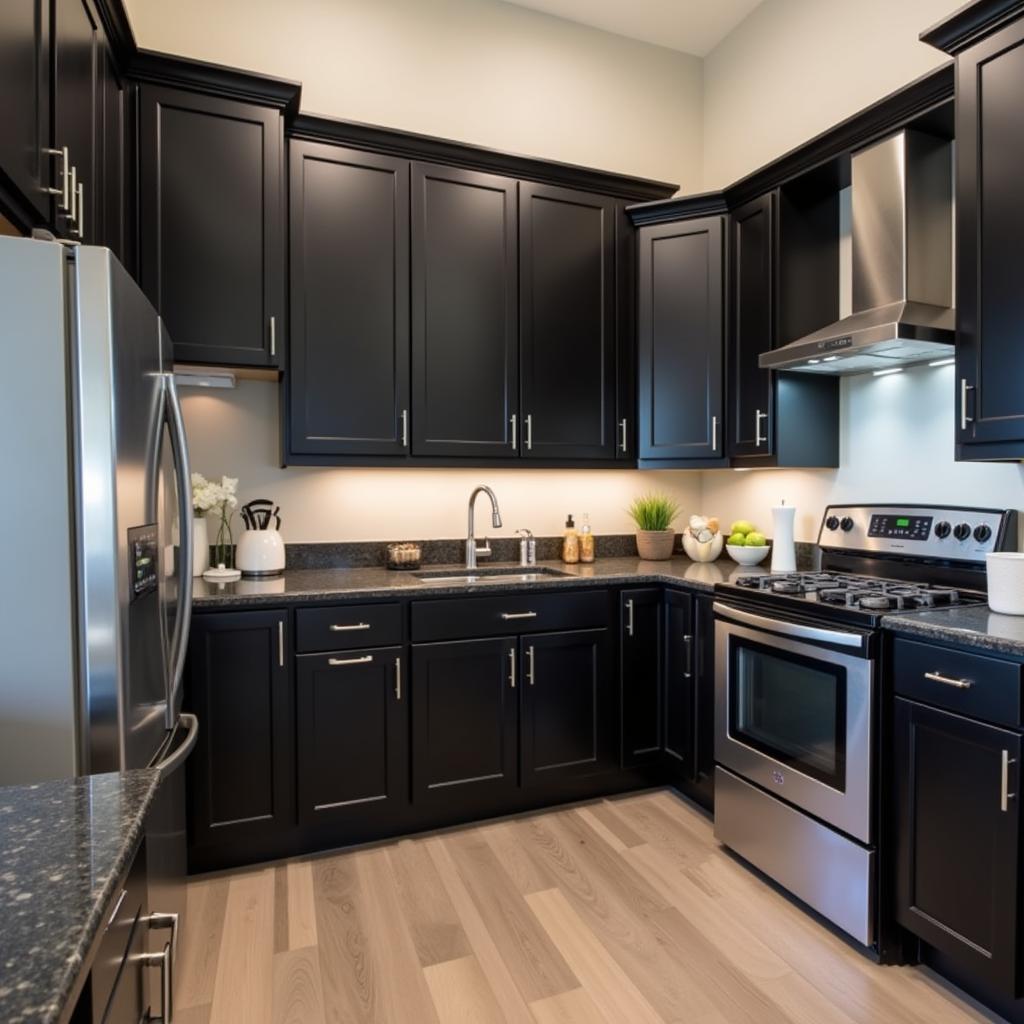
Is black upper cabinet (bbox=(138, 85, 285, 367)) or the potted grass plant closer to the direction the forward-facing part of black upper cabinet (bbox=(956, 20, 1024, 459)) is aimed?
the black upper cabinet

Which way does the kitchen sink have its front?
toward the camera

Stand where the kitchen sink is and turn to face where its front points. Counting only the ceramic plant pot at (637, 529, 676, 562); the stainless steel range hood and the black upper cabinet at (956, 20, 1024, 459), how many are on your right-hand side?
0

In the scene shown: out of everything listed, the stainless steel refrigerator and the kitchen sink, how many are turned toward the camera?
1

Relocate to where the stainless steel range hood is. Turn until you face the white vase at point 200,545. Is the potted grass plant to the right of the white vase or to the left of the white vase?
right

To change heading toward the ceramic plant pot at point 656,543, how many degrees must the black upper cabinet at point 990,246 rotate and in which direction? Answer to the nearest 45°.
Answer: approximately 90° to its right

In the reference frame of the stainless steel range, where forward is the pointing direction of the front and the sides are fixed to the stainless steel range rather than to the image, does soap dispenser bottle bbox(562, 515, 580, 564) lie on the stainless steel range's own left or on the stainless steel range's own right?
on the stainless steel range's own right

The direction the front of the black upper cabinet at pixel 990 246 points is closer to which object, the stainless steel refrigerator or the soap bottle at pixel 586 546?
the stainless steel refrigerator

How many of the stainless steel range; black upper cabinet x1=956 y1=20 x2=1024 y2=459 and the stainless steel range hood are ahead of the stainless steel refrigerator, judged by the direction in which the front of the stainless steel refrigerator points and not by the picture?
3

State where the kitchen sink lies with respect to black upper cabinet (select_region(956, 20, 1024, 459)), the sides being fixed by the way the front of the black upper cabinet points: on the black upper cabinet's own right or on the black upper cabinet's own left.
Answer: on the black upper cabinet's own right

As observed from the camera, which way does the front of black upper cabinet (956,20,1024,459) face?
facing the viewer and to the left of the viewer

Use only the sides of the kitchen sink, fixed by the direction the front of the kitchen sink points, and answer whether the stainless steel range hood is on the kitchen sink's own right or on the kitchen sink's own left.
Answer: on the kitchen sink's own left

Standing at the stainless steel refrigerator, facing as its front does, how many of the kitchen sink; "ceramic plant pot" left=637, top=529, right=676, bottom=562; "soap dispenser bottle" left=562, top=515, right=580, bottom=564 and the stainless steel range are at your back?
0

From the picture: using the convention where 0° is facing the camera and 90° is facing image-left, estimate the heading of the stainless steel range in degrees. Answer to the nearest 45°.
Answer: approximately 45°

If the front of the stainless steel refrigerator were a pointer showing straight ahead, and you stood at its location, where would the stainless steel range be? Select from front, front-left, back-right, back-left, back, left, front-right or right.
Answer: front

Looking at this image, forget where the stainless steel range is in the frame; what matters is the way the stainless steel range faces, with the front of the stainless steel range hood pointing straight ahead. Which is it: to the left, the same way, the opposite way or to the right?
the same way

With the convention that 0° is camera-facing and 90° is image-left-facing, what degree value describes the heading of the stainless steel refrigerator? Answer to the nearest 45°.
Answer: approximately 270°

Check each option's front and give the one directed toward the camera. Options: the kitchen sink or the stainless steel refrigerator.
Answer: the kitchen sink

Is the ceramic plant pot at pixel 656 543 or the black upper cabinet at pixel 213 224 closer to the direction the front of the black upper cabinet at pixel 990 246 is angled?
the black upper cabinet

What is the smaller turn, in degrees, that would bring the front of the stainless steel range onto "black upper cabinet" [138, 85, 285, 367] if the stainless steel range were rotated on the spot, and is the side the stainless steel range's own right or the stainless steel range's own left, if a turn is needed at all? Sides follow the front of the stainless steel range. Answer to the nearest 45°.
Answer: approximately 45° to the stainless steel range's own right
